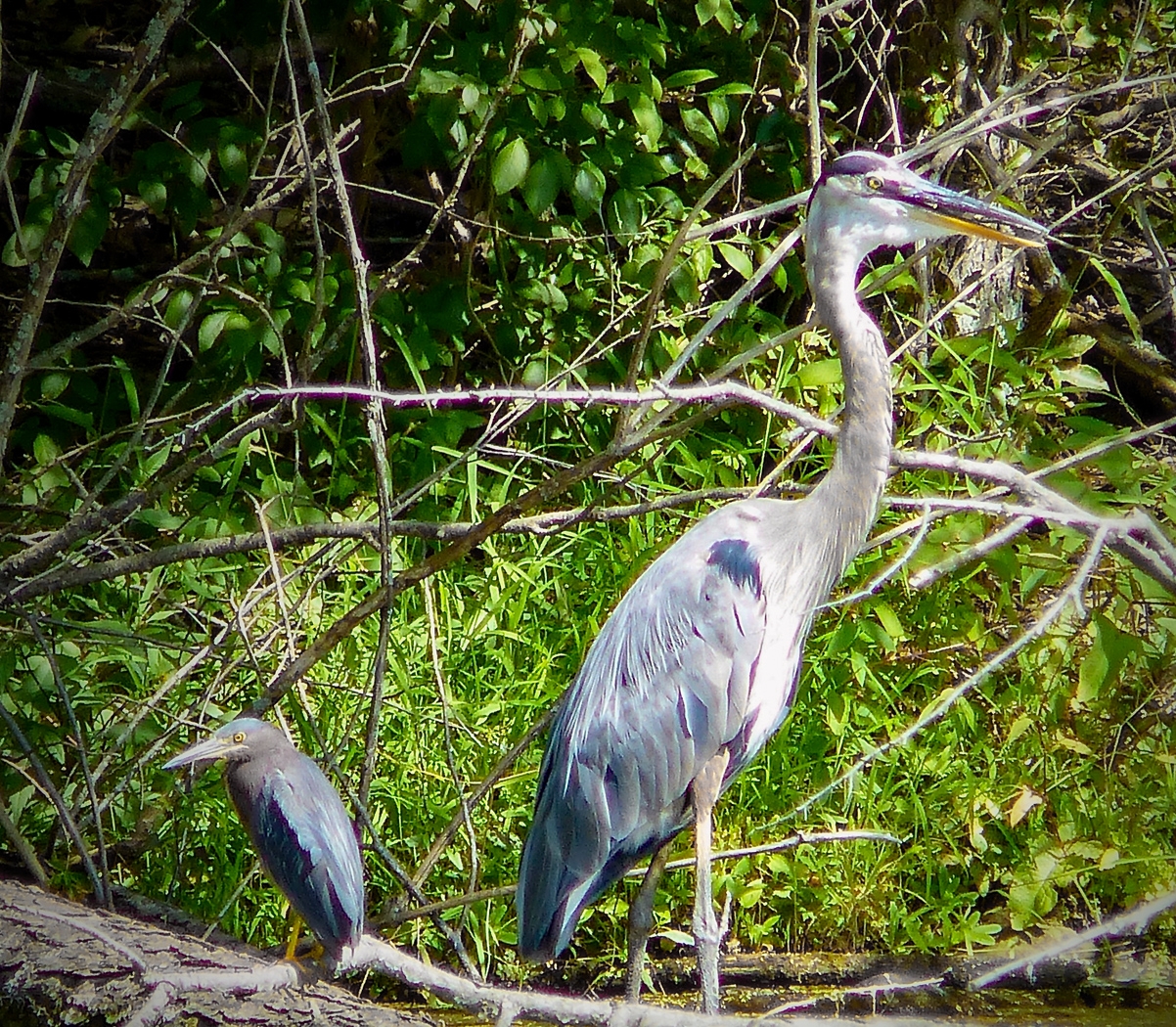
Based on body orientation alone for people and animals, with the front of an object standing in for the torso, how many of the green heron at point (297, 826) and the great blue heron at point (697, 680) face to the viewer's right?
1

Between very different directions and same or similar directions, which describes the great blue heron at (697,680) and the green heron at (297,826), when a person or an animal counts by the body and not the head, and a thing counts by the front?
very different directions

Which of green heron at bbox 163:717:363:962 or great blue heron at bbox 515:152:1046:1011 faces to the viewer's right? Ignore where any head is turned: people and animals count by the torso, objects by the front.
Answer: great blue heron at bbox 515:152:1046:1011

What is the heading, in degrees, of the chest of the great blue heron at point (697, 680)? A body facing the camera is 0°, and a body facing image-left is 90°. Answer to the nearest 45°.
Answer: approximately 270°

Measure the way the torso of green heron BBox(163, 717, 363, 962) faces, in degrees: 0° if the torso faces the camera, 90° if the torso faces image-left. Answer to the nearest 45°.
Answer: approximately 90°
